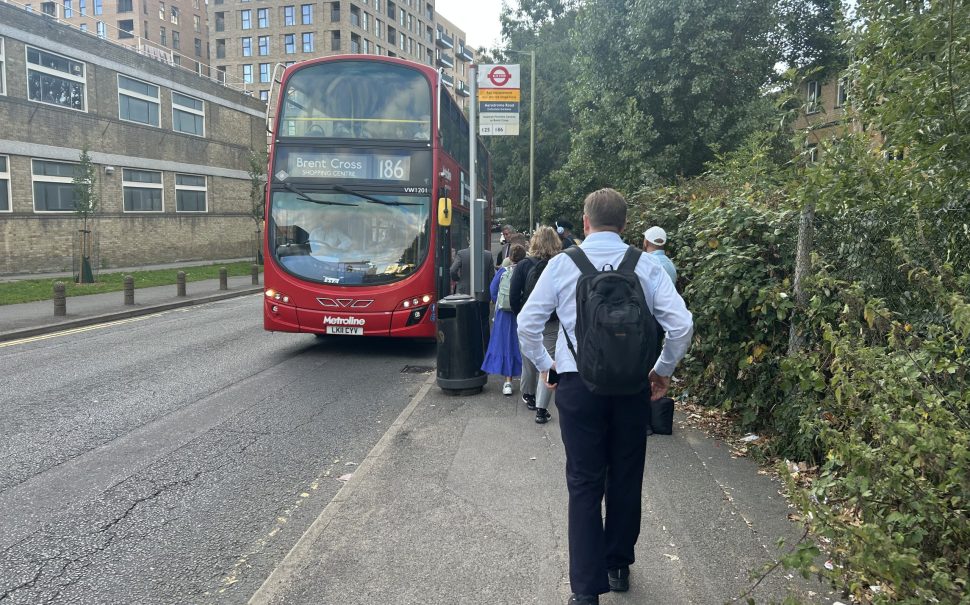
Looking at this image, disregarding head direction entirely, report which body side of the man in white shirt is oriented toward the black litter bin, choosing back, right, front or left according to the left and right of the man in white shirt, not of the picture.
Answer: front

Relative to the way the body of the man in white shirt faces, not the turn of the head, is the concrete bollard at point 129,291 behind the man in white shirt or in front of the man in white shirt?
in front

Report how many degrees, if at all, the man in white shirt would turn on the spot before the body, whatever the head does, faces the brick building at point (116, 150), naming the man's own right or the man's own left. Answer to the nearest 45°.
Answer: approximately 45° to the man's own left

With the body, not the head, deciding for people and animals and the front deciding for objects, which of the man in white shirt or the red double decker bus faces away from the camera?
the man in white shirt

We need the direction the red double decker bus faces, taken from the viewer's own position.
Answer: facing the viewer

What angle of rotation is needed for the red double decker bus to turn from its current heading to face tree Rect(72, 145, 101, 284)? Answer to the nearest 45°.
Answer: approximately 135° to its right

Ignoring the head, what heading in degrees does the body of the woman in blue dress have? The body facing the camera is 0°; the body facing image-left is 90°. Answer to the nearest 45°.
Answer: approximately 135°

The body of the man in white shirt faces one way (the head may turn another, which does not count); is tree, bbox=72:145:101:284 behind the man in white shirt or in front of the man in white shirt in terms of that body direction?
in front

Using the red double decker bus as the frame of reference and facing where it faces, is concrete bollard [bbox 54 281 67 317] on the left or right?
on its right

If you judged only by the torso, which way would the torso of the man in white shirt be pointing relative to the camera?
away from the camera

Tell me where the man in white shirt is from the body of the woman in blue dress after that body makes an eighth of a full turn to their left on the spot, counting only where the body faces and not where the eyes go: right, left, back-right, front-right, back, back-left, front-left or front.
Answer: left

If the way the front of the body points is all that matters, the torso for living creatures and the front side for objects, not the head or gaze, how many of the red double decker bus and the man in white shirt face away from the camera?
1

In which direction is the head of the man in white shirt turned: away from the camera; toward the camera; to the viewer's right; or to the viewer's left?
away from the camera
